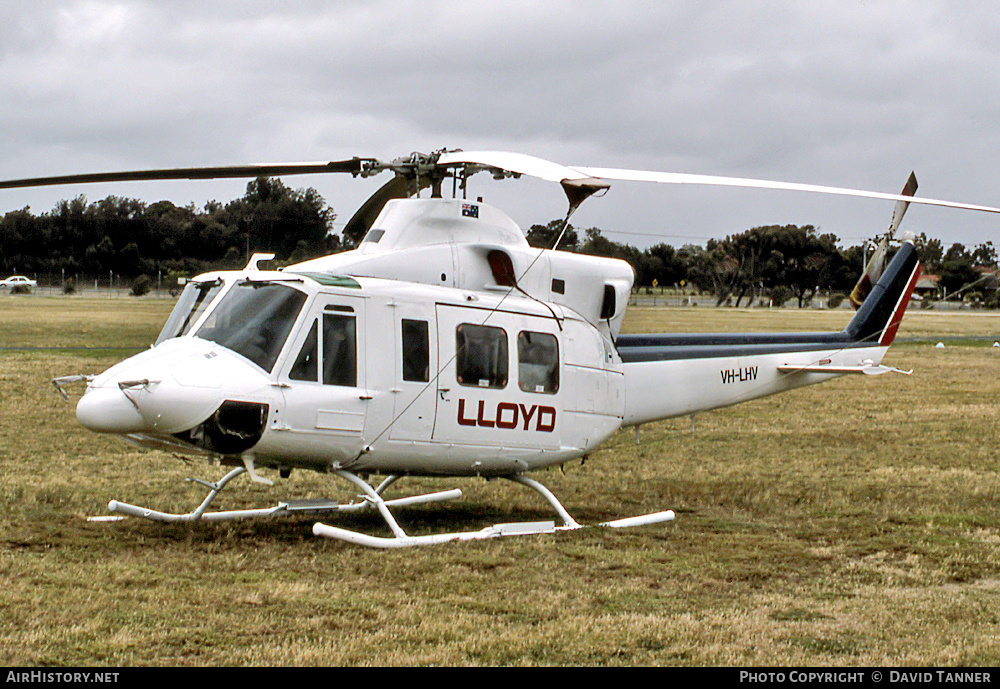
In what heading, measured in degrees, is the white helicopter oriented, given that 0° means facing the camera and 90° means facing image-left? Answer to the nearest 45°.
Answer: approximately 45°

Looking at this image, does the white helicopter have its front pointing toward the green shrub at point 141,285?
no
